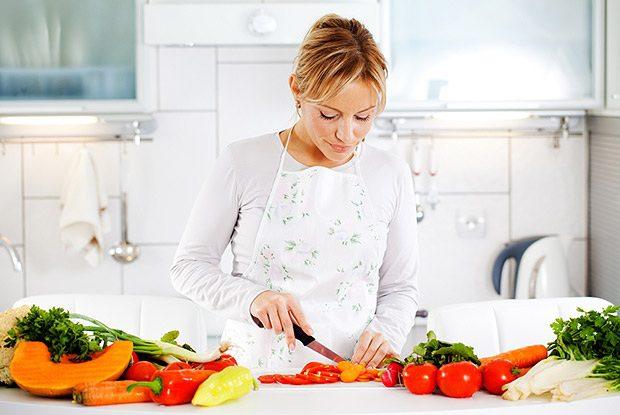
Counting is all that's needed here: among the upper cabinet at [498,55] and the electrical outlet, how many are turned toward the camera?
2

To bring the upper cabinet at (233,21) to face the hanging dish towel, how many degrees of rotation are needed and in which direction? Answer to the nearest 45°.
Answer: approximately 135° to its right

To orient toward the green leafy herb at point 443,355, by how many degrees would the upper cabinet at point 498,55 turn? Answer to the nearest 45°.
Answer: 0° — it already faces it

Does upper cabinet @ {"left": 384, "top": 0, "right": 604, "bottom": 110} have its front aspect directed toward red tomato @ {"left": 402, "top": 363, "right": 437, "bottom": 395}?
yes

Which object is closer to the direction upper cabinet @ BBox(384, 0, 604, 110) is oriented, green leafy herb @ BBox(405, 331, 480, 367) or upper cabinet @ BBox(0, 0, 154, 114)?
the green leafy herb

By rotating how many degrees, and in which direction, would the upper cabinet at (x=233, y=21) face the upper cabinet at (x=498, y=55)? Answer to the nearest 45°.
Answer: approximately 90° to its left

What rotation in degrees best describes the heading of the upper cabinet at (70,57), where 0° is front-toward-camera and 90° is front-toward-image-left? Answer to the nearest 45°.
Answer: approximately 0°

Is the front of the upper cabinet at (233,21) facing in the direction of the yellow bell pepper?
yes

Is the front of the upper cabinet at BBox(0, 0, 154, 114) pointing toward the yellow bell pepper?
yes
